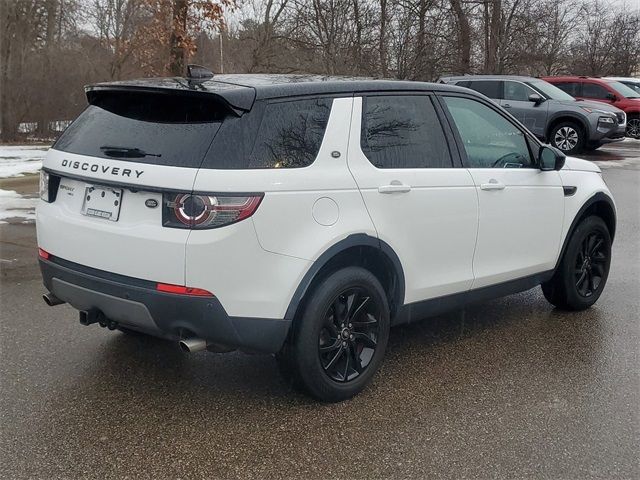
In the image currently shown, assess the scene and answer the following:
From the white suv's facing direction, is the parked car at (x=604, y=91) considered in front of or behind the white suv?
in front

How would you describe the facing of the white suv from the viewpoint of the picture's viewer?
facing away from the viewer and to the right of the viewer

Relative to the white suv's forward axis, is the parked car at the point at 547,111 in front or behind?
in front
